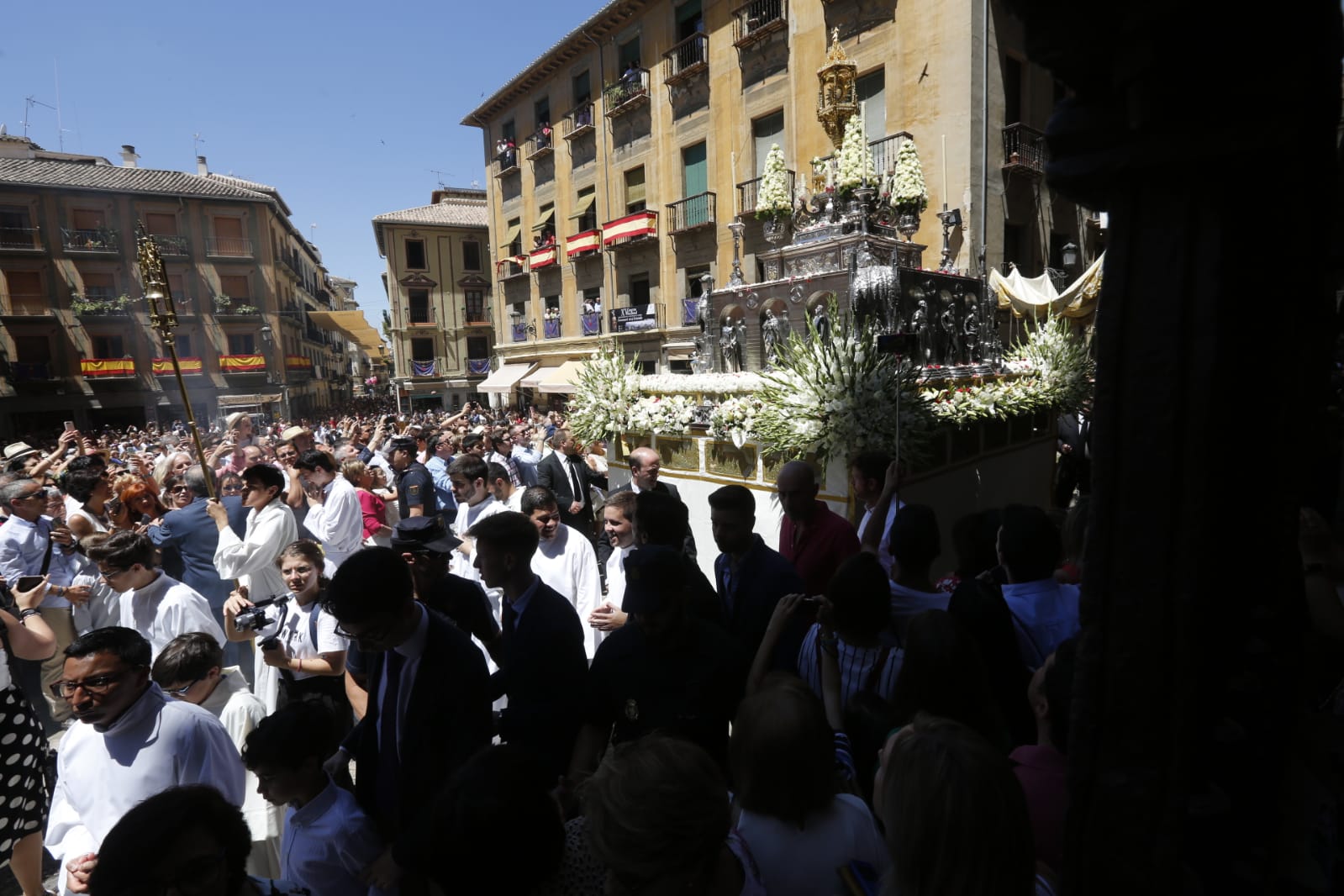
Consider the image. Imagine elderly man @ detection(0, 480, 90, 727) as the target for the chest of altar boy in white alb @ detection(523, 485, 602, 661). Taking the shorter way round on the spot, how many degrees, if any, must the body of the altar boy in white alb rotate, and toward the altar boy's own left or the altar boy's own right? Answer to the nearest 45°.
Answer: approximately 45° to the altar boy's own right

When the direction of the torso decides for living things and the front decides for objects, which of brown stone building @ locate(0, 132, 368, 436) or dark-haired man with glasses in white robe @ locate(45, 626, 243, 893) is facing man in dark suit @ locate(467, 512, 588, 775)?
the brown stone building

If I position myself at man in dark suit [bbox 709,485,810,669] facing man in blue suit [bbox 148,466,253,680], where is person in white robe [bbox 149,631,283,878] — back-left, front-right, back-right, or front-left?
front-left

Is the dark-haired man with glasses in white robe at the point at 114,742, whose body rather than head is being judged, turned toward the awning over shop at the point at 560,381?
no

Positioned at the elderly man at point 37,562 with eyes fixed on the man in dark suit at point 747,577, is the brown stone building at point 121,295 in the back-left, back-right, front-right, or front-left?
back-left

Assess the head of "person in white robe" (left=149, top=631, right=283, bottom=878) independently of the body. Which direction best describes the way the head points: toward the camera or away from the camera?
toward the camera

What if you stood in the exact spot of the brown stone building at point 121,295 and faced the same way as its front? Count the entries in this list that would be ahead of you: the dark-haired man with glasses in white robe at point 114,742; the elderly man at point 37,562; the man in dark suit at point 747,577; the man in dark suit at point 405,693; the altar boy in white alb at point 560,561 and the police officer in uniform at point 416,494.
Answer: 6

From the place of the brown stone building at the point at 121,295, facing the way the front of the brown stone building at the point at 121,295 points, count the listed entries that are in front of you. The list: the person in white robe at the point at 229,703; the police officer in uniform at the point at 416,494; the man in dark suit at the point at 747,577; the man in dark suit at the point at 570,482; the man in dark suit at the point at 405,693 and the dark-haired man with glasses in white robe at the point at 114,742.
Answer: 6

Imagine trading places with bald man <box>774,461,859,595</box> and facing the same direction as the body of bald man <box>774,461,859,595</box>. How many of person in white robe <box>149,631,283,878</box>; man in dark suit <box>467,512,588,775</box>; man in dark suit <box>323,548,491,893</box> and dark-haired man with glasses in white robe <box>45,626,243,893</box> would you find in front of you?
4

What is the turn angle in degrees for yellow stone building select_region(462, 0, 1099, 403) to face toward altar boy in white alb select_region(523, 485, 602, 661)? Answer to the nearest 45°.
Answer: approximately 45° to its left

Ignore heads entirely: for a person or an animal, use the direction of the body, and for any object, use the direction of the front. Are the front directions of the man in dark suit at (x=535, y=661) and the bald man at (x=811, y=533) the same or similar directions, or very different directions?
same or similar directions

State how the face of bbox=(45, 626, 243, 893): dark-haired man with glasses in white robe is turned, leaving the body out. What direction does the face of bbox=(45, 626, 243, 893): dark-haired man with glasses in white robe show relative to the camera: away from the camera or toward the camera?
toward the camera

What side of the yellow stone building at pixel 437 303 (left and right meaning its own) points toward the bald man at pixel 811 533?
front
